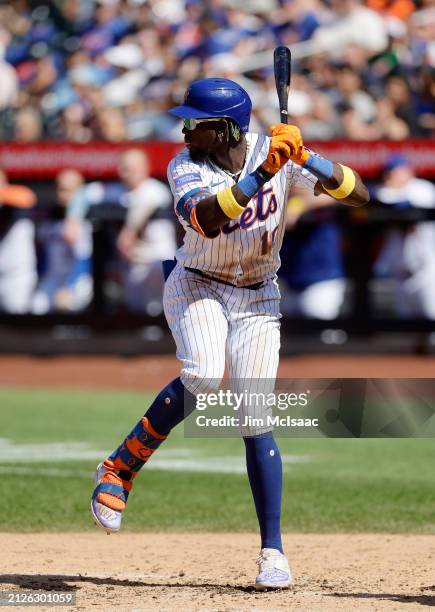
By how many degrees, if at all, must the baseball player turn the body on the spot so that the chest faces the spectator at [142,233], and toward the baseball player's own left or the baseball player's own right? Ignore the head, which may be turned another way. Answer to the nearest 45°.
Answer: approximately 180°

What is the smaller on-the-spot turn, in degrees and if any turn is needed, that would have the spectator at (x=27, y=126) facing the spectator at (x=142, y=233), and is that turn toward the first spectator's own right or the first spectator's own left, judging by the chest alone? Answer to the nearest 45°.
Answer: approximately 45° to the first spectator's own left

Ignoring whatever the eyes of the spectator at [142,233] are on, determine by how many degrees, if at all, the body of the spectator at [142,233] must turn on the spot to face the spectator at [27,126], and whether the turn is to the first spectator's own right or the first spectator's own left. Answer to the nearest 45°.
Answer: approximately 90° to the first spectator's own right

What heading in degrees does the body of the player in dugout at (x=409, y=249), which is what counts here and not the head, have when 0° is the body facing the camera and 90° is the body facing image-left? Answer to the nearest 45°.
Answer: approximately 45°

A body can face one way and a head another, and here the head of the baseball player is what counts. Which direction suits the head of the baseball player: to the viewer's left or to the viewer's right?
to the viewer's left
